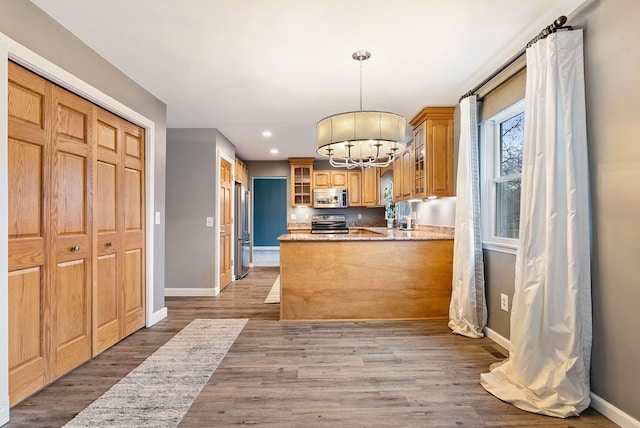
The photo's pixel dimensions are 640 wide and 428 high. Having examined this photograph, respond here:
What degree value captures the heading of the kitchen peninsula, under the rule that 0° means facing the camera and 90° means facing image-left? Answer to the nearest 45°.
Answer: approximately 180°

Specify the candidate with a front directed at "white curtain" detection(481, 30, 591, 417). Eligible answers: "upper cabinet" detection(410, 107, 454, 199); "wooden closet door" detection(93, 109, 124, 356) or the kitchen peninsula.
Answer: the wooden closet door

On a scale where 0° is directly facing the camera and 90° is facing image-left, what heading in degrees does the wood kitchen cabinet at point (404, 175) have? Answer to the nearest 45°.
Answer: approximately 90°

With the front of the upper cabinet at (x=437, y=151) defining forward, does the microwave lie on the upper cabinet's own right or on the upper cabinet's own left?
on the upper cabinet's own right

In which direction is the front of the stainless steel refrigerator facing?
to the viewer's right

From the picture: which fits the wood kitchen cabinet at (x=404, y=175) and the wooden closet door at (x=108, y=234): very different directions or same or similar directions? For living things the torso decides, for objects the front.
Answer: very different directions

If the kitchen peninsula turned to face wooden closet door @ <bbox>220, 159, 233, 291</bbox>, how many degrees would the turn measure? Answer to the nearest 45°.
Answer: approximately 45° to its left

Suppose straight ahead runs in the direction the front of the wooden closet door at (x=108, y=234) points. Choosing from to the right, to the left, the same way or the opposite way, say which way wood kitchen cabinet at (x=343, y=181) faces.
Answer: to the right

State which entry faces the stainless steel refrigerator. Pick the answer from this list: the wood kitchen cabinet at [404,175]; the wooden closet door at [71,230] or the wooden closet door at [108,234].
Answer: the wood kitchen cabinet

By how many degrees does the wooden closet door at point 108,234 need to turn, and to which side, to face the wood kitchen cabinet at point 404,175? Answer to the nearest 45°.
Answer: approximately 45° to its left

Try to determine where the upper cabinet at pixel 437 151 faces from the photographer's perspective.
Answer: facing to the left of the viewer

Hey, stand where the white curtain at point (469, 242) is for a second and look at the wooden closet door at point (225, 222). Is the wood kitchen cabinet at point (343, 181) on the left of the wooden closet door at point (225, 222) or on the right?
right
